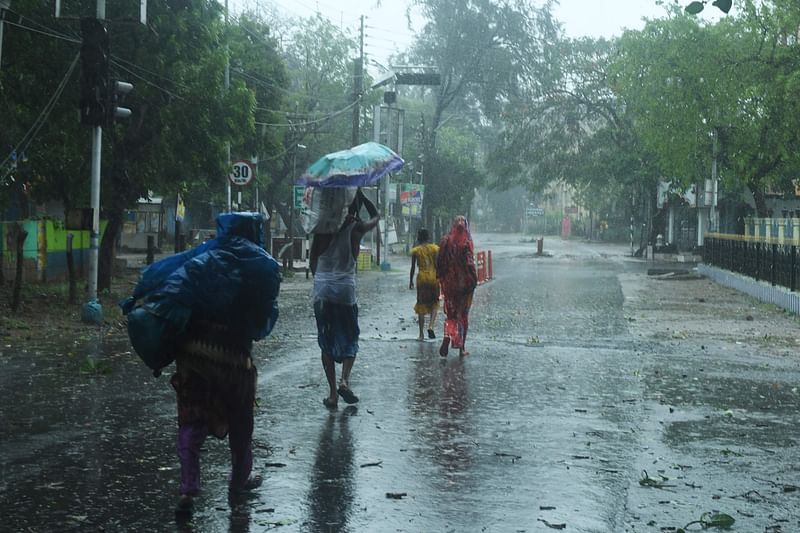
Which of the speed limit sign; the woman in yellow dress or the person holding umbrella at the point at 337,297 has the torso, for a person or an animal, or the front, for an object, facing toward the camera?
the speed limit sign

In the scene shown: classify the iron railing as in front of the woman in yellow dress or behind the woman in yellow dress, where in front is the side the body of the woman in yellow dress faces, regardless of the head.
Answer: in front

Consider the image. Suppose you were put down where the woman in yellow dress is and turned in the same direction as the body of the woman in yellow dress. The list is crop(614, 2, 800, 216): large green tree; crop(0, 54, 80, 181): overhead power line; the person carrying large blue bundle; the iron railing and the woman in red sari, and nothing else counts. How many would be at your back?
2

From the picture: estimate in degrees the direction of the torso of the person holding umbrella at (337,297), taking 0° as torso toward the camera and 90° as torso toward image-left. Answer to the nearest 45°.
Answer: approximately 180°

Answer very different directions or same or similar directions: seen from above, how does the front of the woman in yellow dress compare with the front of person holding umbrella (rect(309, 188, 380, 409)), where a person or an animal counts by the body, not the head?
same or similar directions

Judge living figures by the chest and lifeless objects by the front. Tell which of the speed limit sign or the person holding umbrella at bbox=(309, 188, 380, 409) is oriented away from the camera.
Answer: the person holding umbrella

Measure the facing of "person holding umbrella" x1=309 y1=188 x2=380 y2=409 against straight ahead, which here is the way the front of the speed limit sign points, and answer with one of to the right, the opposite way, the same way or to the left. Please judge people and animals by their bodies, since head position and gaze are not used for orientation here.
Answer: the opposite way

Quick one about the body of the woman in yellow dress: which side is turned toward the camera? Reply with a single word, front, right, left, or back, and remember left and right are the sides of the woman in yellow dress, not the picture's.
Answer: back

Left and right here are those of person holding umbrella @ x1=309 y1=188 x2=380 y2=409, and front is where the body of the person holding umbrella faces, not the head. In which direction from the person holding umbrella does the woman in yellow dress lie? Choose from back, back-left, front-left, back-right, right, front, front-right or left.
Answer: front

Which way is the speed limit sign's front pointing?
toward the camera

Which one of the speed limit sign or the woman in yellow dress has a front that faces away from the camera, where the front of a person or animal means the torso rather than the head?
the woman in yellow dress

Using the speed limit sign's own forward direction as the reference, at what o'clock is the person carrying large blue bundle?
The person carrying large blue bundle is roughly at 12 o'clock from the speed limit sign.

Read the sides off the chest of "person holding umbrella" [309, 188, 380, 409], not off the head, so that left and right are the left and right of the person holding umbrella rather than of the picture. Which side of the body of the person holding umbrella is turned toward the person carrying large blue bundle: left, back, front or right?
back

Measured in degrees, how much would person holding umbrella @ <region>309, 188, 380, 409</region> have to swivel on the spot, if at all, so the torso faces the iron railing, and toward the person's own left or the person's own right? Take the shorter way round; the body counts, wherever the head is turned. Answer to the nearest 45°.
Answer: approximately 45° to the person's own right

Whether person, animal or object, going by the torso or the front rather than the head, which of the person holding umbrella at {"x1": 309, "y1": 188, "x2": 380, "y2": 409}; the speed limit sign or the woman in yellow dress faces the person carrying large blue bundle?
the speed limit sign

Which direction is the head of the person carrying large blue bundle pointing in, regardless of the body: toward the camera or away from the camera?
away from the camera

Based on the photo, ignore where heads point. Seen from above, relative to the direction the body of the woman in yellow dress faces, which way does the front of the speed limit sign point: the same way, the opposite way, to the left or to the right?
the opposite way
